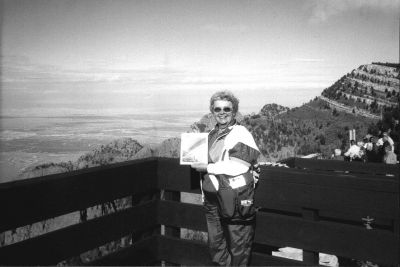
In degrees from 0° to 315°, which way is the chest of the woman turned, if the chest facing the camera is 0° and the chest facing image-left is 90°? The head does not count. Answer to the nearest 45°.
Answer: approximately 45°
